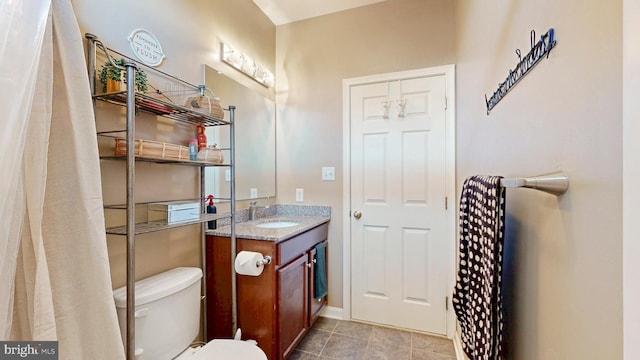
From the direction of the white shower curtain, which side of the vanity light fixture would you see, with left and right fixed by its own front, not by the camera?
right

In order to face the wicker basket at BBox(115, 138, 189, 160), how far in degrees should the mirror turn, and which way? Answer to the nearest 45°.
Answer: approximately 90° to its right

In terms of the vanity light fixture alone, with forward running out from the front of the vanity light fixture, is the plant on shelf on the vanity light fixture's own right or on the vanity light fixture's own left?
on the vanity light fixture's own right

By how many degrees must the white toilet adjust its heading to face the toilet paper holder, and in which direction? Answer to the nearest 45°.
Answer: approximately 45° to its left

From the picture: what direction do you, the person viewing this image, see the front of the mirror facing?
facing the viewer and to the right of the viewer

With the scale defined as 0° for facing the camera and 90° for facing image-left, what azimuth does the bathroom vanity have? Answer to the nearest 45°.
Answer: approximately 315°

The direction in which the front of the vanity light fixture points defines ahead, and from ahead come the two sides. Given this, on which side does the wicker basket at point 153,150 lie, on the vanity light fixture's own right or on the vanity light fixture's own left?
on the vanity light fixture's own right

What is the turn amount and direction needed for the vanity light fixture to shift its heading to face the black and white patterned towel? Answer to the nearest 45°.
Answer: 0° — it already faces it

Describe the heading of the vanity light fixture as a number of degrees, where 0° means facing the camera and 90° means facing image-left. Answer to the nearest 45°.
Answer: approximately 315°
